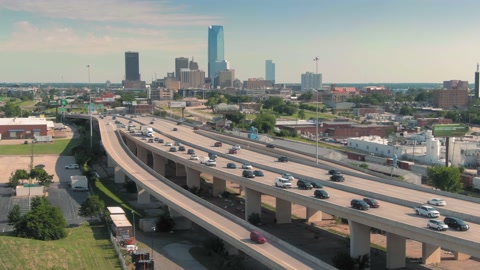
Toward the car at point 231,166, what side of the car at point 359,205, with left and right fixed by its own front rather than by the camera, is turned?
back

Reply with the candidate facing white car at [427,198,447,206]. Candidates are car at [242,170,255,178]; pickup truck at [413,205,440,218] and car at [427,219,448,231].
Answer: car at [242,170,255,178]

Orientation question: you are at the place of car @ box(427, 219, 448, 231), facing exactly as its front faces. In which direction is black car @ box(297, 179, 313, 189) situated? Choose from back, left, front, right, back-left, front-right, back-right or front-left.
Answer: back

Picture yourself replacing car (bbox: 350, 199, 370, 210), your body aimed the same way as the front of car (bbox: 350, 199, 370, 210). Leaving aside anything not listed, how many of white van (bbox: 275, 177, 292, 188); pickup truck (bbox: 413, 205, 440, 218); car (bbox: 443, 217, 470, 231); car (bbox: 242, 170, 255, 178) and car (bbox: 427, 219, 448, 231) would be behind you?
2

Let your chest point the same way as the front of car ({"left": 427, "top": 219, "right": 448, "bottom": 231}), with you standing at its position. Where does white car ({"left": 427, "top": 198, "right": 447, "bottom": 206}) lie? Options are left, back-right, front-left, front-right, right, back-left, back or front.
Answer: back-left

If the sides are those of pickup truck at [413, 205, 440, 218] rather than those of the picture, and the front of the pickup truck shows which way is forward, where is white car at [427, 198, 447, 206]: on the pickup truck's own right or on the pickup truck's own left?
on the pickup truck's own left

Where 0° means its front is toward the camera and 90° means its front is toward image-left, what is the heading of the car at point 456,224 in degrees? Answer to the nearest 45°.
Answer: approximately 315°

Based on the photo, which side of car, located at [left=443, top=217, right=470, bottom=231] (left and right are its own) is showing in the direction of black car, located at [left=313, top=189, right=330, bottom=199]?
back

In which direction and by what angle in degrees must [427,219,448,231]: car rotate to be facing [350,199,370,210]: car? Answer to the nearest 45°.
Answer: approximately 180°

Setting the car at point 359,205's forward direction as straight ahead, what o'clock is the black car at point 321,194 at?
The black car is roughly at 6 o'clock from the car.

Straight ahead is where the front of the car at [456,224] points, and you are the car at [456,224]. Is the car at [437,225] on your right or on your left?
on your right

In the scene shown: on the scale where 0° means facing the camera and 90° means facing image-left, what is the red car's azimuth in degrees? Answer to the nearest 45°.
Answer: approximately 315°

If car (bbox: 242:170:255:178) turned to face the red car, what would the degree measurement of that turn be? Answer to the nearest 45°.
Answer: approximately 45° to its right

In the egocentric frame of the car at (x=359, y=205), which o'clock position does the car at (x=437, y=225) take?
the car at (x=437, y=225) is roughly at 12 o'clock from the car at (x=359, y=205).
